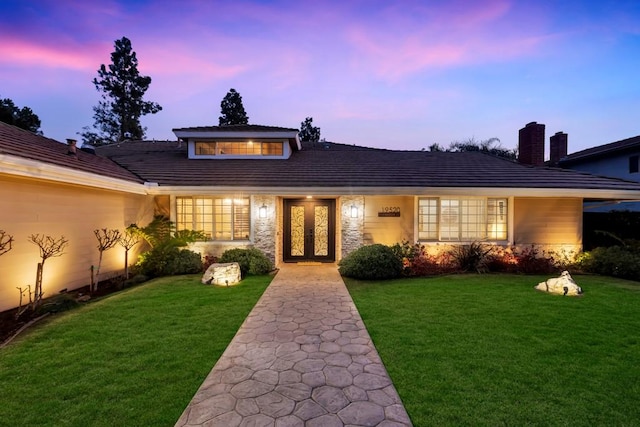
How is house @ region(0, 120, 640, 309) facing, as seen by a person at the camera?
facing the viewer

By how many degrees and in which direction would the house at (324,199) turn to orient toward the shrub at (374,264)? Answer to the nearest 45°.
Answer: approximately 45° to its left

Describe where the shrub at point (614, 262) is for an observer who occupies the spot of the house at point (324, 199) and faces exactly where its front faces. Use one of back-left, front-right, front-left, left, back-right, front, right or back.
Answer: left

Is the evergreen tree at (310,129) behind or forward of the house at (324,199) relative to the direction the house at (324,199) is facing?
behind

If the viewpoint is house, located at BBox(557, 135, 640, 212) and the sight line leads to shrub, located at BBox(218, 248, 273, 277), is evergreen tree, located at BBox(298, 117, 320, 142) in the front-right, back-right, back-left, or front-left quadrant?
front-right

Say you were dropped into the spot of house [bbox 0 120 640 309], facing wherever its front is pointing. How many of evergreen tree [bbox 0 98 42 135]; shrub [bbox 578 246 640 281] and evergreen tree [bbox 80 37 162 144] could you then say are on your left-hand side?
1

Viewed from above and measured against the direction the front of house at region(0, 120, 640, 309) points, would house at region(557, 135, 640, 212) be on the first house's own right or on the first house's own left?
on the first house's own left

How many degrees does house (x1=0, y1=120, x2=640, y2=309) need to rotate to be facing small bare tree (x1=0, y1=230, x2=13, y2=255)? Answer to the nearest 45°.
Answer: approximately 45° to its right

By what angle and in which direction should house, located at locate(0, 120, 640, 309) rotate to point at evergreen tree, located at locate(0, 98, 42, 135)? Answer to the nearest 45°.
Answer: approximately 135° to its right
